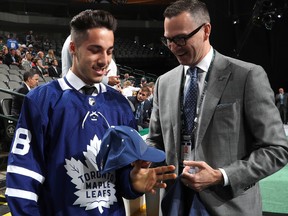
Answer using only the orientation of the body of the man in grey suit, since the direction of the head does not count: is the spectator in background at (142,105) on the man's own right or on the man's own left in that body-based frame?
on the man's own right

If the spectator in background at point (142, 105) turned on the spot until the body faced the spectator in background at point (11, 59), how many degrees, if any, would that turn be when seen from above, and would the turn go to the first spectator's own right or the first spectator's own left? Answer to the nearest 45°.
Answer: approximately 90° to the first spectator's own right

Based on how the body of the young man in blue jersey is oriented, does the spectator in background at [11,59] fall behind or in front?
behind

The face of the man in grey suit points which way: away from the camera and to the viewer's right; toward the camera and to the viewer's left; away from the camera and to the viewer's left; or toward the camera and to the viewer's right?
toward the camera and to the viewer's left

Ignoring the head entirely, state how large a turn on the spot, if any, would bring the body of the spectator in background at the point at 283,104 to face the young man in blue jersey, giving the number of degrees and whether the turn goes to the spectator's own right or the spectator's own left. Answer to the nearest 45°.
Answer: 0° — they already face them

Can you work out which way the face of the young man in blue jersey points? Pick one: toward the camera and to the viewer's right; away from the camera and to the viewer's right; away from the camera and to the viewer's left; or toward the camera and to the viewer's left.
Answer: toward the camera and to the viewer's right

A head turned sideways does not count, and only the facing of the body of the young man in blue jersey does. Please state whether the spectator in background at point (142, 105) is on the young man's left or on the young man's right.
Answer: on the young man's left

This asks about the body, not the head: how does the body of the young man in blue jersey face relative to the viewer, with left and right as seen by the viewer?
facing the viewer and to the right of the viewer

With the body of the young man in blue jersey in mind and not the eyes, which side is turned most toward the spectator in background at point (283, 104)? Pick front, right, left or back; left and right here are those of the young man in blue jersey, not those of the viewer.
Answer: left
